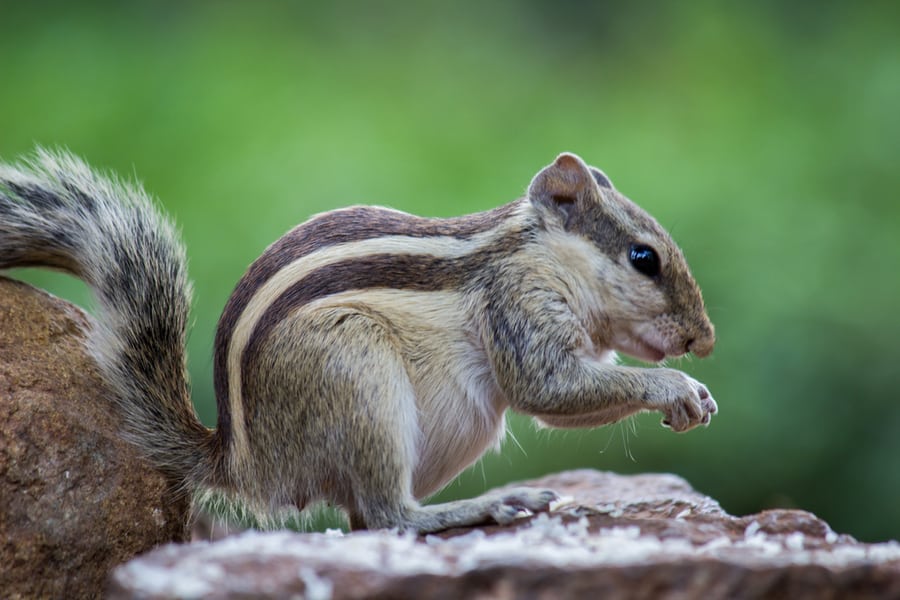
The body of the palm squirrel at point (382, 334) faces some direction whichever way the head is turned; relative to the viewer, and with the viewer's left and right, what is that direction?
facing to the right of the viewer
